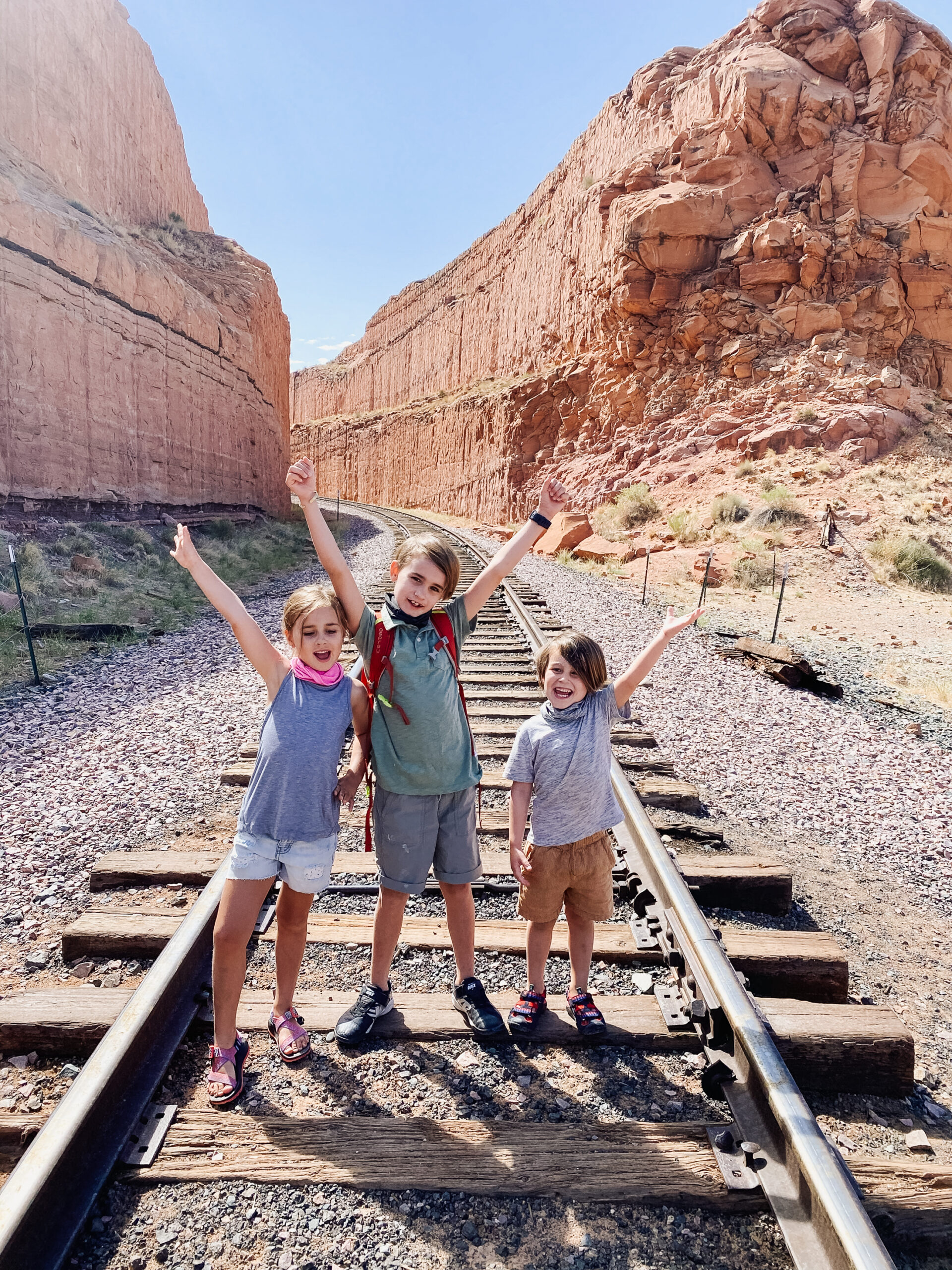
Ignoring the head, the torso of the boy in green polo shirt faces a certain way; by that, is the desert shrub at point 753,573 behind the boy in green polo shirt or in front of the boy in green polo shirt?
behind

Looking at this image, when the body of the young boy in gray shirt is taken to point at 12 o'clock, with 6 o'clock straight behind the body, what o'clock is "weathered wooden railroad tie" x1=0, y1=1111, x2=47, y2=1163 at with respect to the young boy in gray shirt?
The weathered wooden railroad tie is roughly at 2 o'clock from the young boy in gray shirt.

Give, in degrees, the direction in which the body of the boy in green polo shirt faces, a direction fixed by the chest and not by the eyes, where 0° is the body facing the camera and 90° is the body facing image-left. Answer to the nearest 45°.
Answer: approximately 0°

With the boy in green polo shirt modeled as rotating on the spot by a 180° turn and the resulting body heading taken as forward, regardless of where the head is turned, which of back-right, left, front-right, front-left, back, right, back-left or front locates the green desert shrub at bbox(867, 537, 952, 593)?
front-right

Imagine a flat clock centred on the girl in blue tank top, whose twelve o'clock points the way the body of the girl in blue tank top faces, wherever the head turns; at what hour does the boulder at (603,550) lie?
The boulder is roughly at 7 o'clock from the girl in blue tank top.

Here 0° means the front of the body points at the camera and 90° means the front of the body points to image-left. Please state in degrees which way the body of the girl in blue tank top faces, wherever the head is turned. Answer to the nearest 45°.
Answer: approximately 0°

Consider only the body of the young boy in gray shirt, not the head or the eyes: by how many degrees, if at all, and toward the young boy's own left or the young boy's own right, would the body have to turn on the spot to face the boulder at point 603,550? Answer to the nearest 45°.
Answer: approximately 180°

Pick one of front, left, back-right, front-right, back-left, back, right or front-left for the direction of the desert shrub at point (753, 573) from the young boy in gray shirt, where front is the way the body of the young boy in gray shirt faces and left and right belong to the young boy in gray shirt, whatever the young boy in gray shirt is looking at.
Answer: back

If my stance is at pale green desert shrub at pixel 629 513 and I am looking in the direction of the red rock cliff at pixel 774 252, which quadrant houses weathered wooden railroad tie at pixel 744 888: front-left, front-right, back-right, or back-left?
back-right
